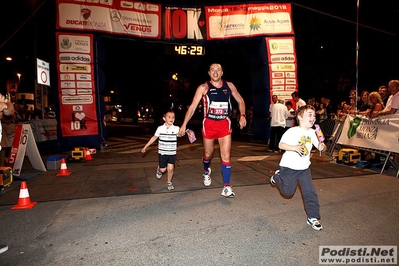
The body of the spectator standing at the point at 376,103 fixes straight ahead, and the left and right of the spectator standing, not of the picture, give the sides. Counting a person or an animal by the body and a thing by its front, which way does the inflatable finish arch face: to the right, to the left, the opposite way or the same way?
to the left

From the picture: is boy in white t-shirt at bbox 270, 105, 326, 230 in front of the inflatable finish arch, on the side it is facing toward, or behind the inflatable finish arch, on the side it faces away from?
in front

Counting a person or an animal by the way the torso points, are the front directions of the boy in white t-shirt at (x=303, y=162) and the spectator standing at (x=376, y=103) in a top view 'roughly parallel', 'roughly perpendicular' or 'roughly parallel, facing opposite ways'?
roughly perpendicular

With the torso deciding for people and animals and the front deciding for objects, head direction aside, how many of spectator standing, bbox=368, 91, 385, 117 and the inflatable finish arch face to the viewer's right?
0

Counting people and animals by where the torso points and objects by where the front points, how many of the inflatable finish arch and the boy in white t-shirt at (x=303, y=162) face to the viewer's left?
0

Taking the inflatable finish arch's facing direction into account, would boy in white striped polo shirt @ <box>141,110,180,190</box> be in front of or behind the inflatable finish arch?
in front

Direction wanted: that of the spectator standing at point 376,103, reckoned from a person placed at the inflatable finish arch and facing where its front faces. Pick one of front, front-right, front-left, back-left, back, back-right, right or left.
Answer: front-left

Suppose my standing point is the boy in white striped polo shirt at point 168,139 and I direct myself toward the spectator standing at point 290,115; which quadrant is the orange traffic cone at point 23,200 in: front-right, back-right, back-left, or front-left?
back-left

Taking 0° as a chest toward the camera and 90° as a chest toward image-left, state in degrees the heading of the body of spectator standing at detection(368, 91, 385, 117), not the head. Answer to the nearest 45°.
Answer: approximately 45°

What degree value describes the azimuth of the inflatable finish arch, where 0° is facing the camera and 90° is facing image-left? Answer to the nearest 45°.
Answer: approximately 0°

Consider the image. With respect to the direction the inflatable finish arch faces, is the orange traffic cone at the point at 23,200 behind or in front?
in front

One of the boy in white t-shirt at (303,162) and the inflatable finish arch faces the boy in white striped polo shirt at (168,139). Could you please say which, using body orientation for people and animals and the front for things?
the inflatable finish arch
